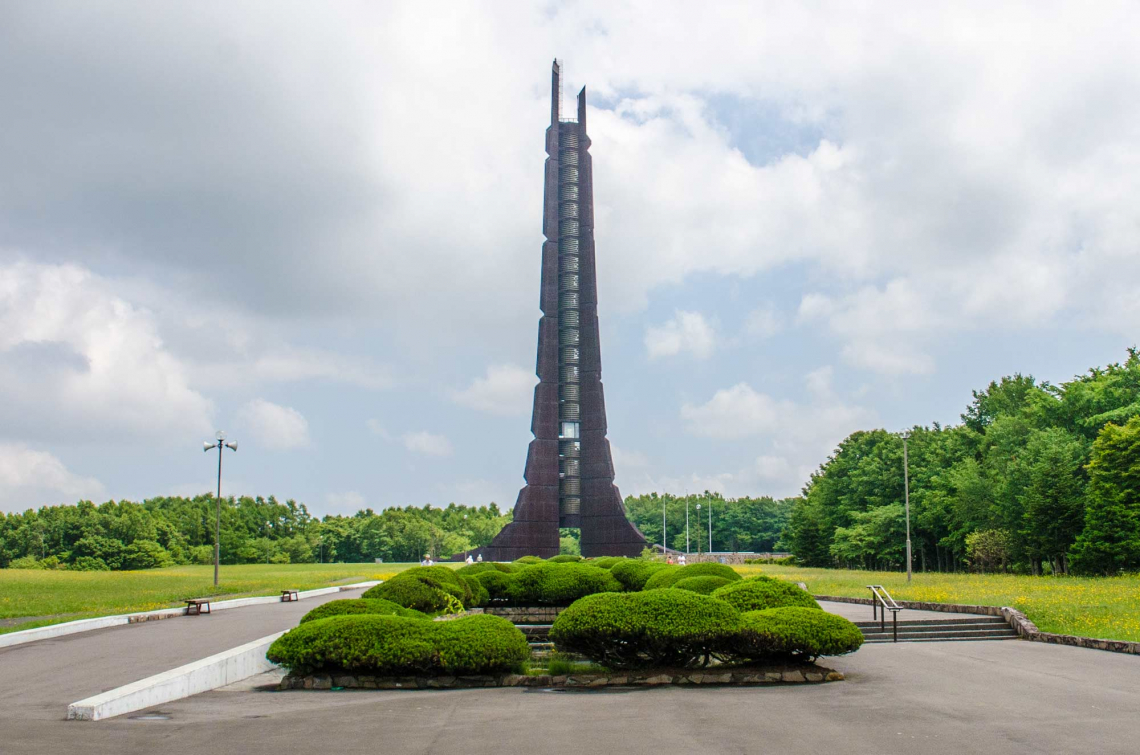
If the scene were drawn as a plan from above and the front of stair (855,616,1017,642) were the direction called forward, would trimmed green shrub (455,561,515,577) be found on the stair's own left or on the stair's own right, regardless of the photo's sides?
on the stair's own right

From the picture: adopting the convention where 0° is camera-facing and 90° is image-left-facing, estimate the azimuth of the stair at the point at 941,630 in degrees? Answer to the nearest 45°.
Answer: approximately 0°

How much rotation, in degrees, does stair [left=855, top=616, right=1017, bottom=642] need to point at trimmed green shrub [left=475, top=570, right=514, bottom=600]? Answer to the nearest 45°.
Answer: approximately 90° to its right

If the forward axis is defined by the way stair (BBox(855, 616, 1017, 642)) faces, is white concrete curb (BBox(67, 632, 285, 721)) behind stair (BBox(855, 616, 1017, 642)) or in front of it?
in front

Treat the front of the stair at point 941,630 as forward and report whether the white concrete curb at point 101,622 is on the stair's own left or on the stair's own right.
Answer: on the stair's own right

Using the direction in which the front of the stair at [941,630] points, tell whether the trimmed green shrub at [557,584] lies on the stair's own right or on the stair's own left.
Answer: on the stair's own right

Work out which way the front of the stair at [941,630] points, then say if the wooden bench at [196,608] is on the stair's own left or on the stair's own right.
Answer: on the stair's own right

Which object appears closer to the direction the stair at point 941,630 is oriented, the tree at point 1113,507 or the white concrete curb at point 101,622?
the white concrete curb

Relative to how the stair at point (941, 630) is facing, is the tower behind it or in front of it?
behind

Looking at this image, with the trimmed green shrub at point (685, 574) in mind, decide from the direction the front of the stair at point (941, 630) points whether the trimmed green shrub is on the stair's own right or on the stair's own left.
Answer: on the stair's own right

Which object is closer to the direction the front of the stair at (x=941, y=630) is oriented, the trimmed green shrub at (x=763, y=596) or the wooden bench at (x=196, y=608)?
the trimmed green shrub

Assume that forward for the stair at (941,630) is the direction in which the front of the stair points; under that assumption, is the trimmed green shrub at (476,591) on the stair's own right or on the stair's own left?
on the stair's own right
